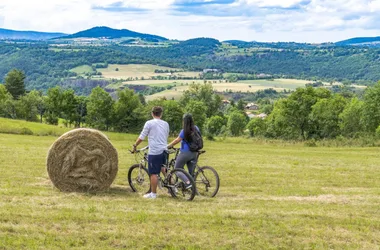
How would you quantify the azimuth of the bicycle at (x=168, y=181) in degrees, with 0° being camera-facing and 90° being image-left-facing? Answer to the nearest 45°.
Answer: approximately 135°

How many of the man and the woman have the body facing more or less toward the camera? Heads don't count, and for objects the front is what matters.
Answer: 0

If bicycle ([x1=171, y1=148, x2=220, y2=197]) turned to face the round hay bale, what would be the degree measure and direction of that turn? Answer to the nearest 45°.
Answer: approximately 45° to its left

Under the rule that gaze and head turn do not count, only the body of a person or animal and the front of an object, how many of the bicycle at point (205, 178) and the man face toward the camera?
0

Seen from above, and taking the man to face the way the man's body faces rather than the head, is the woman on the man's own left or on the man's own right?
on the man's own right

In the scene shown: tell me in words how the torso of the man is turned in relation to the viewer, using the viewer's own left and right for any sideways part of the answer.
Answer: facing away from the viewer and to the left of the viewer

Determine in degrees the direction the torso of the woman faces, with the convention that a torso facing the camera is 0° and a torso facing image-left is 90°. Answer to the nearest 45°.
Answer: approximately 135°

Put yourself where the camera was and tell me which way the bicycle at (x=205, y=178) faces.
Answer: facing away from the viewer and to the left of the viewer

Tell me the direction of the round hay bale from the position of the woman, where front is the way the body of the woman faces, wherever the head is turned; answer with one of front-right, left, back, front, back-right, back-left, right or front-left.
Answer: front-left
